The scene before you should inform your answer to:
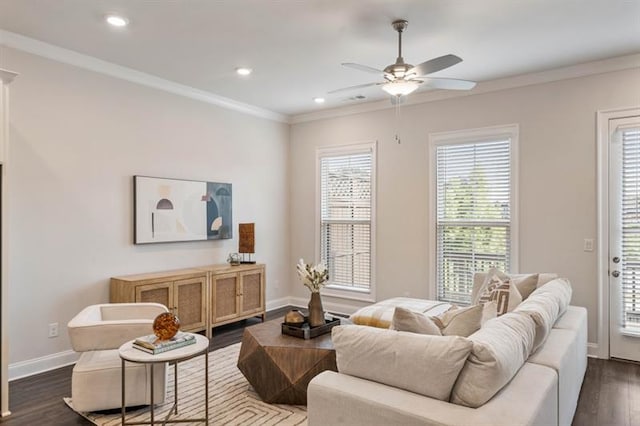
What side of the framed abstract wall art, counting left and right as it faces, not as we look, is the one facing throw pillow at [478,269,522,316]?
front

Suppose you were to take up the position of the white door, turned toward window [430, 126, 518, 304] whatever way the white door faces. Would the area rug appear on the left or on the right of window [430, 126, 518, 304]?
left

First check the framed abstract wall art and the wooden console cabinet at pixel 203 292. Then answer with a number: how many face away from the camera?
0

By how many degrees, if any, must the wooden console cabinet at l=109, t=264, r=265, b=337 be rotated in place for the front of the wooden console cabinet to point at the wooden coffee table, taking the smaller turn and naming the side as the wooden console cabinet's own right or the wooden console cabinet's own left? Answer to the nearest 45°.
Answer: approximately 45° to the wooden console cabinet's own right

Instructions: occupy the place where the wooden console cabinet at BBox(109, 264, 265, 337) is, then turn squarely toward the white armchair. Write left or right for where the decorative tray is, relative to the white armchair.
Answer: left

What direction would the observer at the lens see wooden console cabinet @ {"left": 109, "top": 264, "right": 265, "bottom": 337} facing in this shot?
facing the viewer and to the right of the viewer

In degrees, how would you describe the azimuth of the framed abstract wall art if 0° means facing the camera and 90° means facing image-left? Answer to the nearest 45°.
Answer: approximately 315°

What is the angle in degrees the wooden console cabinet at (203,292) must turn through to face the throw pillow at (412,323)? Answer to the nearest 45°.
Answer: approximately 45° to its right

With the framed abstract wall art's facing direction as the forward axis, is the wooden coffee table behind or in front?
in front
